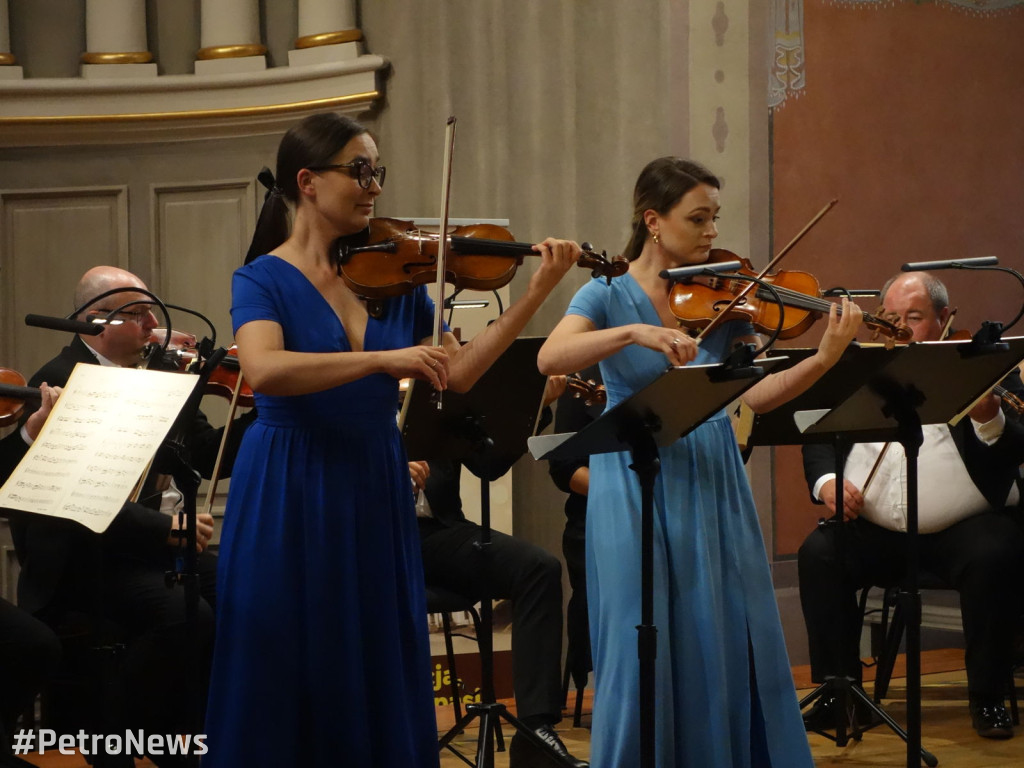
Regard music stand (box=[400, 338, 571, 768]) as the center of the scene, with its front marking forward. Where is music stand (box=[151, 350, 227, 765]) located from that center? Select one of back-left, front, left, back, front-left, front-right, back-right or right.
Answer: left

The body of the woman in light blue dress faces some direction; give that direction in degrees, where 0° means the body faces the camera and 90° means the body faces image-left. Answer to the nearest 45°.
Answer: approximately 315°

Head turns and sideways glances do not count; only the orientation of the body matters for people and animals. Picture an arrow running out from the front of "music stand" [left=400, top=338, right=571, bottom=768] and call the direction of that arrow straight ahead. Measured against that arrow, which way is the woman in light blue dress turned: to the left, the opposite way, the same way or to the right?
the opposite way

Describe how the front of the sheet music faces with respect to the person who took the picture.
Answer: facing the viewer and to the left of the viewer

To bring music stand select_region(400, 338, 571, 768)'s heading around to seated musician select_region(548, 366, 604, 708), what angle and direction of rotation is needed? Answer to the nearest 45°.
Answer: approximately 45° to its right

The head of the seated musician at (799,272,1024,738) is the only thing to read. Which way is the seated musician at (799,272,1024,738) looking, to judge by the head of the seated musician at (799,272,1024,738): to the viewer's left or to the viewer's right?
to the viewer's left

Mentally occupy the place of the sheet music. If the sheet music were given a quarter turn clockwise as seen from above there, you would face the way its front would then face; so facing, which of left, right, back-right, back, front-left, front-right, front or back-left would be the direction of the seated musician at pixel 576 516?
right

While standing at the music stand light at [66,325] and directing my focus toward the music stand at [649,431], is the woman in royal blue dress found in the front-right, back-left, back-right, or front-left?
front-right

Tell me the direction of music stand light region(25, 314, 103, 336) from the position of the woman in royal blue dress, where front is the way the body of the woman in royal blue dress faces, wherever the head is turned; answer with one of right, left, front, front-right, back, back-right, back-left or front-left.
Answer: back

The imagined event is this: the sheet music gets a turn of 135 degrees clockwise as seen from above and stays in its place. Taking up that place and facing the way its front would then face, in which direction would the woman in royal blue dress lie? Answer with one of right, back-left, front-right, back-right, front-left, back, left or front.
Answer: back-right

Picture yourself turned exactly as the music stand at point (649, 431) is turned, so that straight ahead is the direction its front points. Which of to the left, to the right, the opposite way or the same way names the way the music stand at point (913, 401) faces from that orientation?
the same way

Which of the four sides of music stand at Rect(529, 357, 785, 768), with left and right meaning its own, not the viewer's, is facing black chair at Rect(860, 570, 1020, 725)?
right

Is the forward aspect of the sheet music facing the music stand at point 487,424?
no

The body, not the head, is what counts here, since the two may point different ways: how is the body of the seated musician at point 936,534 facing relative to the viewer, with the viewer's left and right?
facing the viewer
